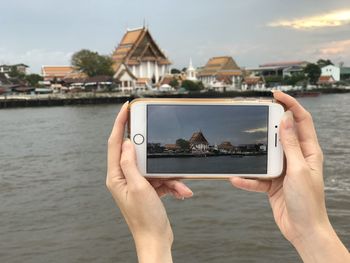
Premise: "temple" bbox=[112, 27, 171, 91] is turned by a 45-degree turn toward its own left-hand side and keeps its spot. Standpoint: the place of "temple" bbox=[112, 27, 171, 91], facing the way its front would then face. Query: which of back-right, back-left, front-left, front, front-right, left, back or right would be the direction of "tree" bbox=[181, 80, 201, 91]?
front

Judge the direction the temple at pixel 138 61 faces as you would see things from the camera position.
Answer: facing the viewer and to the right of the viewer

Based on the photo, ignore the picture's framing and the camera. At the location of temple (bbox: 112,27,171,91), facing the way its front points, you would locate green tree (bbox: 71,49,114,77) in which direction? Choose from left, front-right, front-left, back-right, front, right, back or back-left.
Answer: right

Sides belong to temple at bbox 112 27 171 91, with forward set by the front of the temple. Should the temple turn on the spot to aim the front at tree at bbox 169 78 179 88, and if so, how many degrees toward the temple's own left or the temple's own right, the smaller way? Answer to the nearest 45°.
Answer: approximately 45° to the temple's own left

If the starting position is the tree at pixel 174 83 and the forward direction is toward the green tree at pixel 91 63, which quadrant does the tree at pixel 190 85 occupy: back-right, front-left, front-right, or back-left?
back-left
